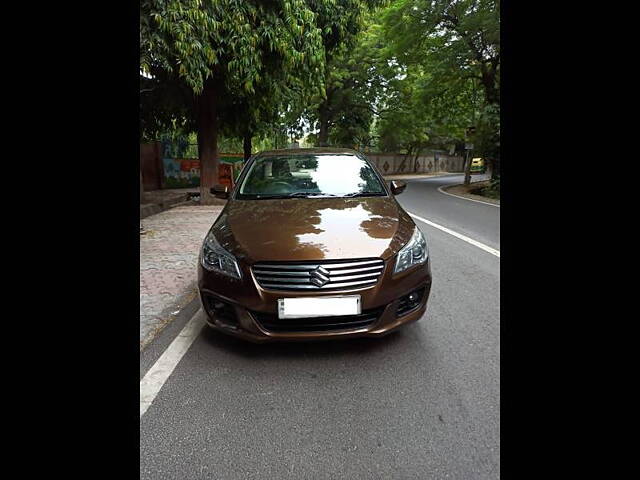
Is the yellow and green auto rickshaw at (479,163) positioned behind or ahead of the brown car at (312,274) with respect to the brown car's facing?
behind

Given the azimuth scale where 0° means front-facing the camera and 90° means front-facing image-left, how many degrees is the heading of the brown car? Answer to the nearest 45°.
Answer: approximately 0°

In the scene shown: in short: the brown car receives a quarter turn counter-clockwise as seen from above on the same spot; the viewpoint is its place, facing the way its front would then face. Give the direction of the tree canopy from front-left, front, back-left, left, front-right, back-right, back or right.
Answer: left

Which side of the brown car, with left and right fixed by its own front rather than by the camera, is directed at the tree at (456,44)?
back

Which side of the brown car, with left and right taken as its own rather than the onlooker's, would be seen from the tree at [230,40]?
back

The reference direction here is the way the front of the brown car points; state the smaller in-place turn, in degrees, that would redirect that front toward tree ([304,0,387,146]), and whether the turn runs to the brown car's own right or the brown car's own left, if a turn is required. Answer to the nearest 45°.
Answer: approximately 180°
